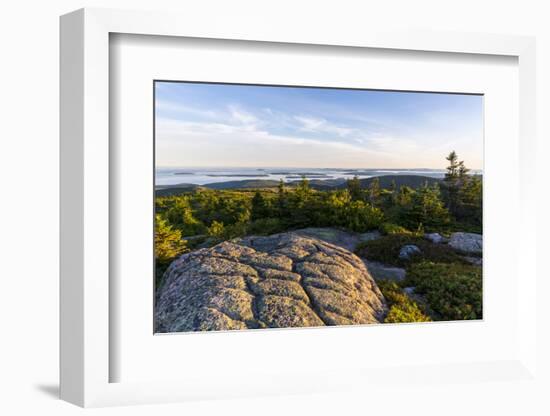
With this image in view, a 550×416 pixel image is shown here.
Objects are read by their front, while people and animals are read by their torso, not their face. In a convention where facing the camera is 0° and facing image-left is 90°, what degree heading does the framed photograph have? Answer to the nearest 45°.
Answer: approximately 315°

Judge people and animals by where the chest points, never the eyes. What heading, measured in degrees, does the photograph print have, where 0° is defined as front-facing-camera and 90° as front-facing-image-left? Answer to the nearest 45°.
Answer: approximately 315°
